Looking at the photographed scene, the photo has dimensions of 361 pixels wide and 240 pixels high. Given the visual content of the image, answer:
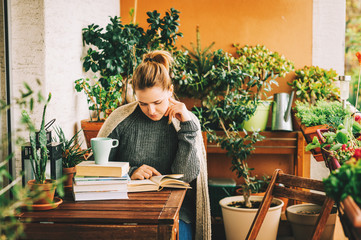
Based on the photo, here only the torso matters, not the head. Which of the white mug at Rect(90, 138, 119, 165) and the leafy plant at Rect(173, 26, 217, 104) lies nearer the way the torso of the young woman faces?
the white mug

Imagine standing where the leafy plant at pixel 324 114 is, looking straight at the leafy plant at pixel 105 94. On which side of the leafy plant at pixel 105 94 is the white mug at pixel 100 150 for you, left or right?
left

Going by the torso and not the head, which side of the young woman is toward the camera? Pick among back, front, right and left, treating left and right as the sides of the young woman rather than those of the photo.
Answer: front

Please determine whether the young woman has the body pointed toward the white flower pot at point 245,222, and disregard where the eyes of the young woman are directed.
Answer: no

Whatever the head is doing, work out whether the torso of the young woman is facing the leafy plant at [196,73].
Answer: no

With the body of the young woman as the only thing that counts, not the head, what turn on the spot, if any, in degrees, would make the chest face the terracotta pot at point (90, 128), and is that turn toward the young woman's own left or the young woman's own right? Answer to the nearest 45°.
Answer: approximately 135° to the young woman's own right

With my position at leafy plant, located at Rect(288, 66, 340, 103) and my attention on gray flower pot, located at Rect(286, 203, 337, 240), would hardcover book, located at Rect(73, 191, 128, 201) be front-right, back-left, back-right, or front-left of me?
front-right

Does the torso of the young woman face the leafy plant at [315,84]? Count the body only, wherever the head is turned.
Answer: no

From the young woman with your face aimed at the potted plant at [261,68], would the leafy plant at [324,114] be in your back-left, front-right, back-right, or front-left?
front-right

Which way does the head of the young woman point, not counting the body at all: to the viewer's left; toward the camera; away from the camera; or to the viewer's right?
toward the camera

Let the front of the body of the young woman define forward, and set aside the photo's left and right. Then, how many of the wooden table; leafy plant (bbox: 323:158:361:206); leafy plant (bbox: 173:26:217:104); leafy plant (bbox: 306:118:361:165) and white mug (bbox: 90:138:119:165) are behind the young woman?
1

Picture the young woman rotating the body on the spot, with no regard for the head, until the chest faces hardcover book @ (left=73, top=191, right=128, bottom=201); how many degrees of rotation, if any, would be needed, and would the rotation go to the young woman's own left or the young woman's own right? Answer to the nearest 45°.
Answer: approximately 45° to the young woman's own right

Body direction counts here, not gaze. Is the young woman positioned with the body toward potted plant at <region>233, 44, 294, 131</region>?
no

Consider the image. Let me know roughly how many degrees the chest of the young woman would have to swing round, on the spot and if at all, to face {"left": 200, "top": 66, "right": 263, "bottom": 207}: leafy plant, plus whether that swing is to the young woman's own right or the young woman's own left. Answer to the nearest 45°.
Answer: approximately 135° to the young woman's own left

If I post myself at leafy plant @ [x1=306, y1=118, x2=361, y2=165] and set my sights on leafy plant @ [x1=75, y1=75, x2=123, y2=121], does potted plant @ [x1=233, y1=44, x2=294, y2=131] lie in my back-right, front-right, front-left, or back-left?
front-right
